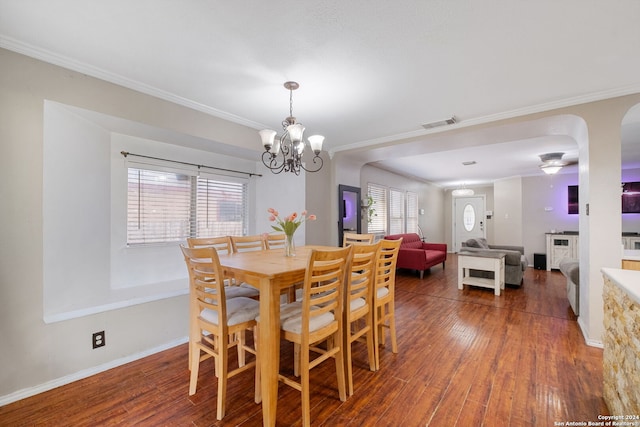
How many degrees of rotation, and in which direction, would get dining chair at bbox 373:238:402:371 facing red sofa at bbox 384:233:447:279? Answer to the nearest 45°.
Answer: approximately 45° to its right

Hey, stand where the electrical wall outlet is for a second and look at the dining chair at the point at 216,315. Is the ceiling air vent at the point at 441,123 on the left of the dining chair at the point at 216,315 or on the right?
left

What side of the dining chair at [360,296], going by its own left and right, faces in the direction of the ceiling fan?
right

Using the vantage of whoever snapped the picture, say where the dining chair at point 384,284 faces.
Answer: facing away from the viewer and to the left of the viewer

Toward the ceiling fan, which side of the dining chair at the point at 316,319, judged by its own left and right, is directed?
right

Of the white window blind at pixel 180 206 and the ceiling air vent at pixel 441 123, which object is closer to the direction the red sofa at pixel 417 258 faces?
the ceiling air vent

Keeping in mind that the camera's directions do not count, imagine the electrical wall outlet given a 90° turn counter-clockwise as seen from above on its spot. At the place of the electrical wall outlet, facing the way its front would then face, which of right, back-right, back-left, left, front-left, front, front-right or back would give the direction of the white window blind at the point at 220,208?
front-left

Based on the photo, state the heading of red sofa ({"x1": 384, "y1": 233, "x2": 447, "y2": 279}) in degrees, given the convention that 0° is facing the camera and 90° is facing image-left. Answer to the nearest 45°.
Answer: approximately 315°

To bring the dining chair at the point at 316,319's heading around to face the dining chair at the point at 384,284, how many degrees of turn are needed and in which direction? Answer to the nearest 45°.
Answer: approximately 90° to its right

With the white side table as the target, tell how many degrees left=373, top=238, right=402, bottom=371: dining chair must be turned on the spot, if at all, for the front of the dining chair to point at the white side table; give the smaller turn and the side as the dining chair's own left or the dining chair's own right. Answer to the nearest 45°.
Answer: approximately 90° to the dining chair's own right

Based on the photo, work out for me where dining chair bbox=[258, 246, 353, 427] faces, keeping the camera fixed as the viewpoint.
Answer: facing away from the viewer and to the left of the viewer
